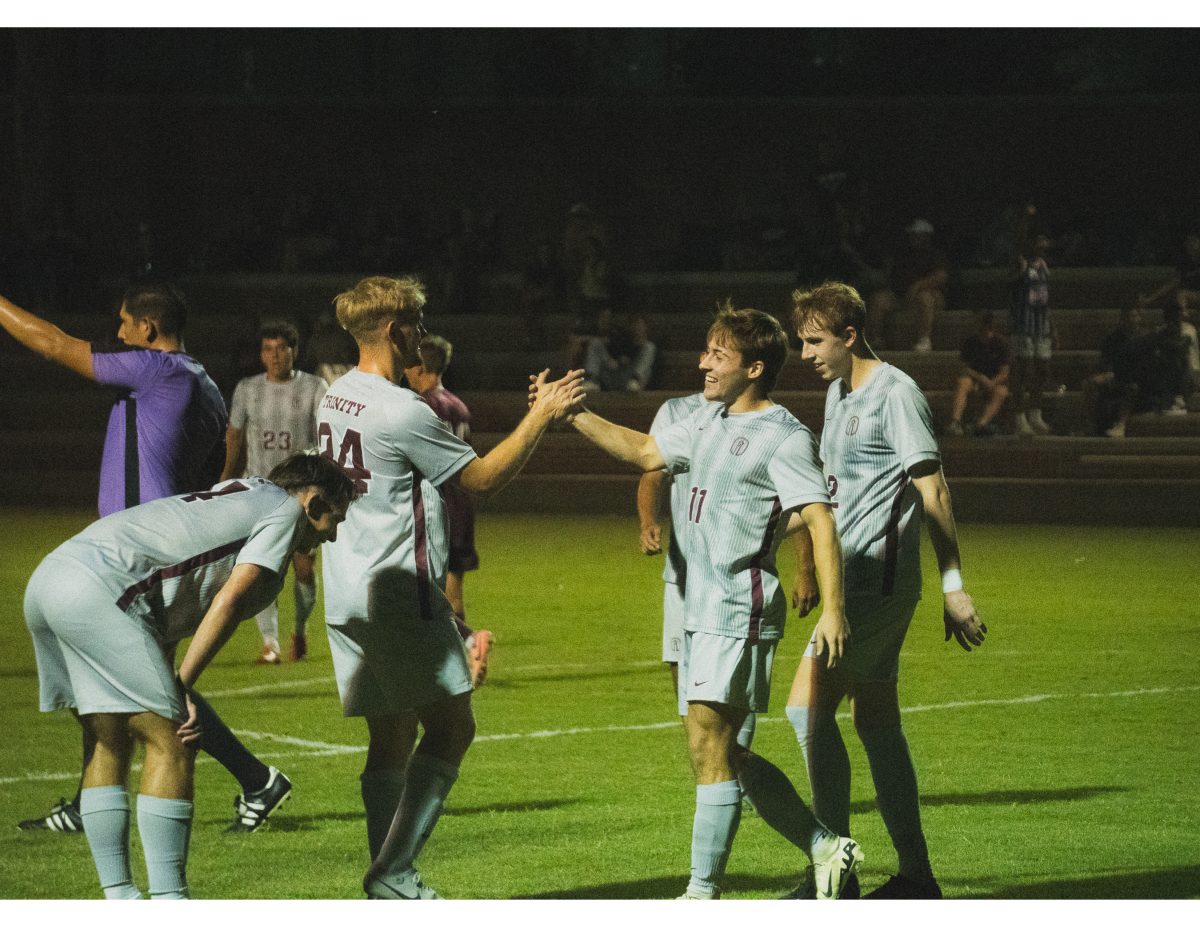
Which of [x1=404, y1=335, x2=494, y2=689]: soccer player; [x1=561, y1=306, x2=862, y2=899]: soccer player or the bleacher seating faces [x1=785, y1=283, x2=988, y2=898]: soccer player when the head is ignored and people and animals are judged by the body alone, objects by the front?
the bleacher seating

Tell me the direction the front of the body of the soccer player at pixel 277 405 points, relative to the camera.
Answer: toward the camera

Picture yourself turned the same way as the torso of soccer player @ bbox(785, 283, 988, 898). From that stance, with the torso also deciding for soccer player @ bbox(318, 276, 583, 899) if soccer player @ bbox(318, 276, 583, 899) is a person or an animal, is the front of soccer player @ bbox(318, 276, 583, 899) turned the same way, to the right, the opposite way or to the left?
the opposite way

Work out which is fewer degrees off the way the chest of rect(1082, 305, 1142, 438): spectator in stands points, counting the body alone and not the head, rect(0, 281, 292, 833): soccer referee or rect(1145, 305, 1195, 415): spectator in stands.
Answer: the soccer referee

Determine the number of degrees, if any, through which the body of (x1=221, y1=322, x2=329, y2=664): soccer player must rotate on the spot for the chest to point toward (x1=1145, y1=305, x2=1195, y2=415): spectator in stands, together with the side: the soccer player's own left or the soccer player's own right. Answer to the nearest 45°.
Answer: approximately 135° to the soccer player's own left

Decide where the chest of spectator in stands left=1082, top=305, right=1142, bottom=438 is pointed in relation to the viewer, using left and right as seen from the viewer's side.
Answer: facing the viewer and to the left of the viewer

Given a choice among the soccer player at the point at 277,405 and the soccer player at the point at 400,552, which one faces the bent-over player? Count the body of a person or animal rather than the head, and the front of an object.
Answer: the soccer player at the point at 277,405

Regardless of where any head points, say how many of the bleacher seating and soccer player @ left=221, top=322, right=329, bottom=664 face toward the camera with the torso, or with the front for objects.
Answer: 2

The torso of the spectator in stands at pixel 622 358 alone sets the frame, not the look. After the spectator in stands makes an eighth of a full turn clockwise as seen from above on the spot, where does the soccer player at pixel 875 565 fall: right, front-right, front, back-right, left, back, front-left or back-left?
front-left

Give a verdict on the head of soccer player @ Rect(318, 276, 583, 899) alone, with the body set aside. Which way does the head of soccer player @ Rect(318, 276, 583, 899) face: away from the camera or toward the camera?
away from the camera
